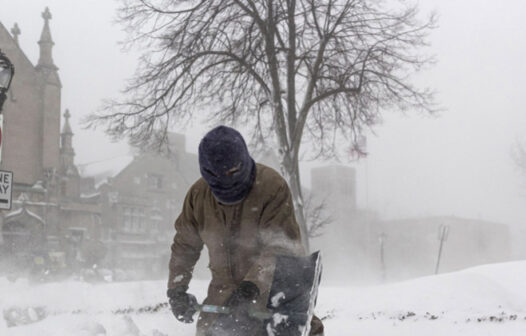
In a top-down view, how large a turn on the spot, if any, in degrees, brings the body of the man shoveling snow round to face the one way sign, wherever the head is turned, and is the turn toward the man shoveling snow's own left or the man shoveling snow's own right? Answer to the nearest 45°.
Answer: approximately 135° to the man shoveling snow's own right

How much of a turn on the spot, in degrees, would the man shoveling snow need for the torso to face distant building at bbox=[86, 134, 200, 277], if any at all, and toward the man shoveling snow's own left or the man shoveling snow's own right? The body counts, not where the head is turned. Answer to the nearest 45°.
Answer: approximately 180°

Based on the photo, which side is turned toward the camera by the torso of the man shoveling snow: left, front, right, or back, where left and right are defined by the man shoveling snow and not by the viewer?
front

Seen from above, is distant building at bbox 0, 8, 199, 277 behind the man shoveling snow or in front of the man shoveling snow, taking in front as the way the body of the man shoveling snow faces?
behind

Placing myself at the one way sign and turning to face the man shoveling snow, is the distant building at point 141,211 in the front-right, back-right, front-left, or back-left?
back-left
